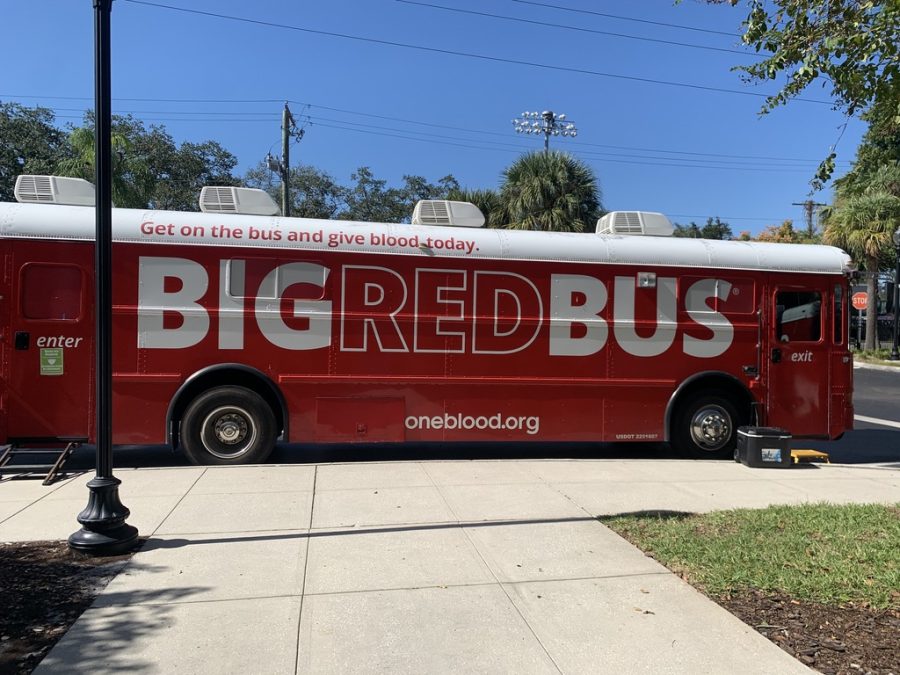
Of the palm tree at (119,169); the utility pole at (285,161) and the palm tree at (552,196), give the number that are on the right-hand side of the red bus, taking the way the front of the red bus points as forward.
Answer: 0

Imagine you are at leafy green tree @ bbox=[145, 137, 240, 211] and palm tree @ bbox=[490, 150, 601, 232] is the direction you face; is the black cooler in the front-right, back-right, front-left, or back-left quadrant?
front-right

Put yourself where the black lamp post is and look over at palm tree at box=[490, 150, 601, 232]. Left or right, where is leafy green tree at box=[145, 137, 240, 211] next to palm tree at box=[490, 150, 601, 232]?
left

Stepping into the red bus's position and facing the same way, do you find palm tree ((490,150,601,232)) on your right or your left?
on your left

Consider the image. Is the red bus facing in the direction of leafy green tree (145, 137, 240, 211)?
no

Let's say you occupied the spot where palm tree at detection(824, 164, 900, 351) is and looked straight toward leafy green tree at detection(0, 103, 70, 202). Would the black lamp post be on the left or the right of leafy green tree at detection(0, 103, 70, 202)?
left

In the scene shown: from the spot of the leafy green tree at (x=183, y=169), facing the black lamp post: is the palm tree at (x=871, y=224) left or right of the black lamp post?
left

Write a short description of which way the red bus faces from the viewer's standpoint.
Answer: facing to the right of the viewer

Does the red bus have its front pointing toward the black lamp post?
no

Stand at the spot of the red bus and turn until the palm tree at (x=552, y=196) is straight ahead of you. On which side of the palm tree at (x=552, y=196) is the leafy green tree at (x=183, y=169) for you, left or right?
left

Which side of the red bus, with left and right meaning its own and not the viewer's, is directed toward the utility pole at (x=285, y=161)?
left

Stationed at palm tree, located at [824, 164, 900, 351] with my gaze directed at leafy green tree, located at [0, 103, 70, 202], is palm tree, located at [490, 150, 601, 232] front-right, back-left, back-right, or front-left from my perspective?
front-left

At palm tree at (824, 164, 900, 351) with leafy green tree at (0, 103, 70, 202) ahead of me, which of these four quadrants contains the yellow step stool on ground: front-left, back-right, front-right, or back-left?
front-left

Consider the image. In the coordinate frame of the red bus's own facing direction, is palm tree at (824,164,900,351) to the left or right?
on its left

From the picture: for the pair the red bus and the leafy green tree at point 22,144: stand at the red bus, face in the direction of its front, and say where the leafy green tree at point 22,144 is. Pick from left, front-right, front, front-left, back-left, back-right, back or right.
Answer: back-left
